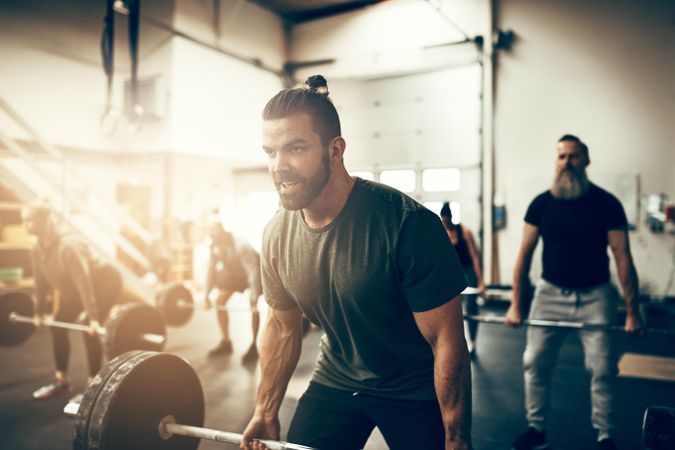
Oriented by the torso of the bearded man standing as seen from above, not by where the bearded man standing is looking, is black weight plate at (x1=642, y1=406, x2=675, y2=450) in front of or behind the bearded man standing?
in front

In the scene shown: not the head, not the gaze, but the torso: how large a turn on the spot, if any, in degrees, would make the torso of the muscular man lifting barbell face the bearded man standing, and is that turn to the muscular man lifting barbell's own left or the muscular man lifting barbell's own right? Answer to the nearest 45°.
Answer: approximately 180°

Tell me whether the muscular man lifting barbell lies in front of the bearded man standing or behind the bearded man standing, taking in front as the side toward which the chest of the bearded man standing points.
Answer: in front

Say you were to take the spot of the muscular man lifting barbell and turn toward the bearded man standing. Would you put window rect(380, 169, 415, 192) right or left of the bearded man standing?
left

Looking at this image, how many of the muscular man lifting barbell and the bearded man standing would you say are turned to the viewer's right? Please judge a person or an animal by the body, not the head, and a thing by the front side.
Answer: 0

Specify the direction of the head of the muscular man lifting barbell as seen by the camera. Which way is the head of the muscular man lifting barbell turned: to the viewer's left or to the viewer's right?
to the viewer's left

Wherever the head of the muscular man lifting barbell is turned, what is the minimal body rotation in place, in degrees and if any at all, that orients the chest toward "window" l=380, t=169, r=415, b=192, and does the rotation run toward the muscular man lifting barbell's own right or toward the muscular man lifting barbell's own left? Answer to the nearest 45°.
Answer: approximately 135° to the muscular man lifting barbell's own right

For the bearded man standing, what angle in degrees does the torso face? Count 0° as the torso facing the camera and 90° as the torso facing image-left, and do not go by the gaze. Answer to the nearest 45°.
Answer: approximately 0°

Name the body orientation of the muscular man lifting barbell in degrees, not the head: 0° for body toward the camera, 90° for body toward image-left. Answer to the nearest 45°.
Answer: approximately 45°

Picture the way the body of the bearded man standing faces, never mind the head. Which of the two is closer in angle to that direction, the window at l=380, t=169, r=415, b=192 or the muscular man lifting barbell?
the muscular man lifting barbell

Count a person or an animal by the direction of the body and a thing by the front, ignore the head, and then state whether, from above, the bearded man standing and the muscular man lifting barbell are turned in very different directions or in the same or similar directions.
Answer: same or similar directions
